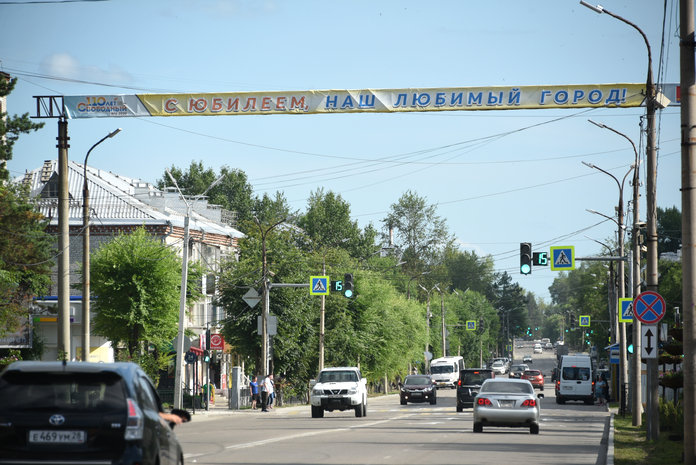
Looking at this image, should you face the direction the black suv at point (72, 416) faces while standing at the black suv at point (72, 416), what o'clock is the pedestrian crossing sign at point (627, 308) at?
The pedestrian crossing sign is roughly at 1 o'clock from the black suv.

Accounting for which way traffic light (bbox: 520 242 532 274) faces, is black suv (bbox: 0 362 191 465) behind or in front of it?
in front

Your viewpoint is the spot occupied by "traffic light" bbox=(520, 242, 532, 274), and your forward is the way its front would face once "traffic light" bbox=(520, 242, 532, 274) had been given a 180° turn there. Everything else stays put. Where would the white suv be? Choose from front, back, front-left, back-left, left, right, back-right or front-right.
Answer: left

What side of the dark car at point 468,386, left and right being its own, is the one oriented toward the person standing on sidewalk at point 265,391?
left

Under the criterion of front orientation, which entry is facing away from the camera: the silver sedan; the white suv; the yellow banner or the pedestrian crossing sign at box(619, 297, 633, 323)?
the silver sedan

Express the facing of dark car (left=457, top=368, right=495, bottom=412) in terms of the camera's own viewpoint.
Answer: facing away from the viewer

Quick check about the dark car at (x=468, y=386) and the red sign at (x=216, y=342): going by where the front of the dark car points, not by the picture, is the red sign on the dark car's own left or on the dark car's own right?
on the dark car's own left
